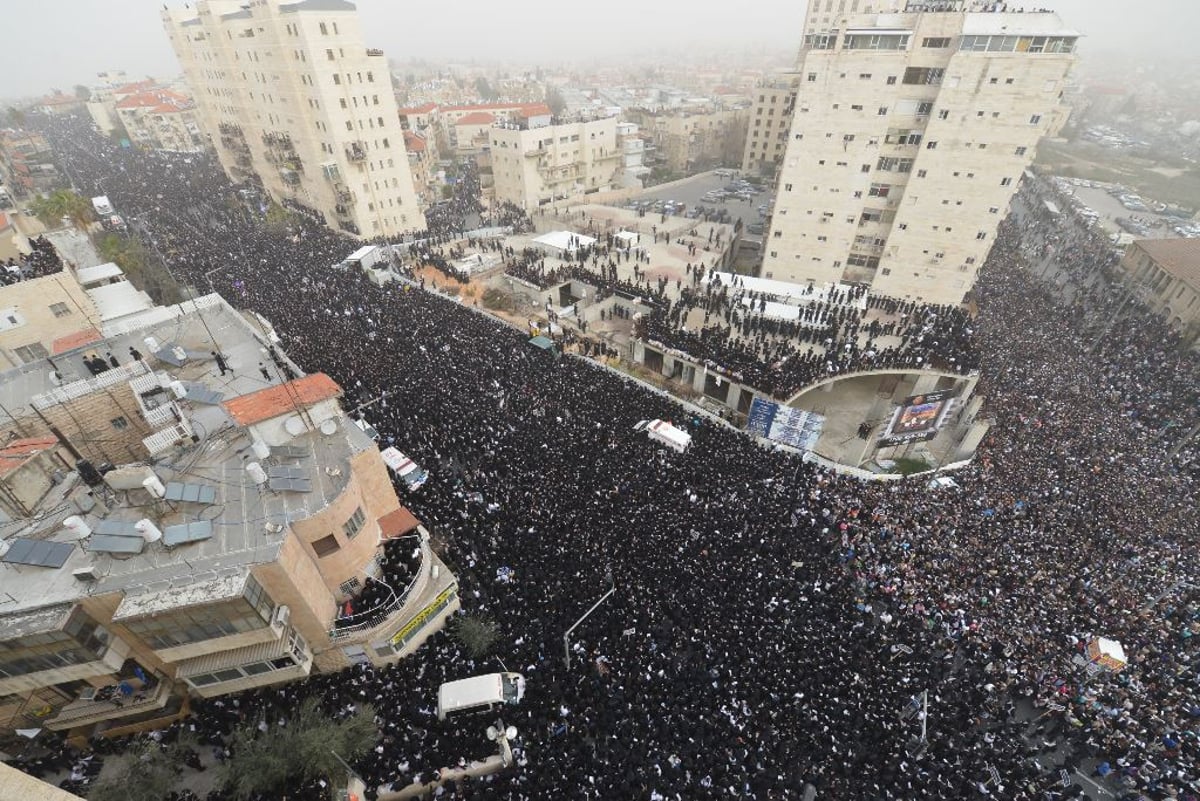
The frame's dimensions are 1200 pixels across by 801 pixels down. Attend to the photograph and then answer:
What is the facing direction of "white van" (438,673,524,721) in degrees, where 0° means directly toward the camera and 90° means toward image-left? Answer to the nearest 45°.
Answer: approximately 270°

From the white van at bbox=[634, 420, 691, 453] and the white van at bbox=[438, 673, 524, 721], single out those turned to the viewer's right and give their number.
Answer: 1

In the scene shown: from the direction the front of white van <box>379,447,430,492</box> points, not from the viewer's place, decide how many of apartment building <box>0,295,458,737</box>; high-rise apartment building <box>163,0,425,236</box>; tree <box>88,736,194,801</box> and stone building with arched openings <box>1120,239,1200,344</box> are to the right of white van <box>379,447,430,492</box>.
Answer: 2

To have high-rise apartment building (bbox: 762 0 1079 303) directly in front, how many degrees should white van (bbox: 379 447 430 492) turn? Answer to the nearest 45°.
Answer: approximately 45° to its left

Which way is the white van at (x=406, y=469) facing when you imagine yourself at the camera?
facing the viewer and to the right of the viewer

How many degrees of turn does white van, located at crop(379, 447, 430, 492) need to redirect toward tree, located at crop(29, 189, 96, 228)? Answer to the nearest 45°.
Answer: approximately 180°

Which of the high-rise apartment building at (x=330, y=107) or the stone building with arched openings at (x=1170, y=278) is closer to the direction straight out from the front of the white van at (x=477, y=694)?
the stone building with arched openings

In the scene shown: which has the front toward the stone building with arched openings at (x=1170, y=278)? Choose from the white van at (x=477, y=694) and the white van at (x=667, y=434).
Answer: the white van at (x=477, y=694)
